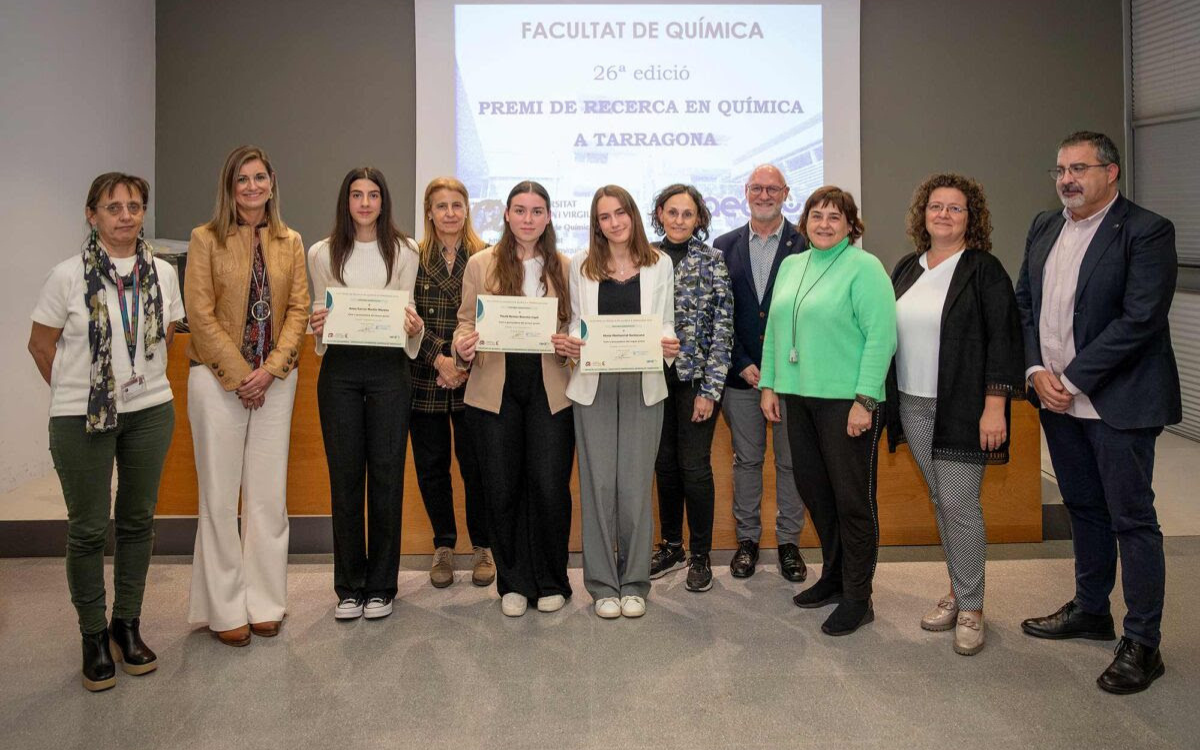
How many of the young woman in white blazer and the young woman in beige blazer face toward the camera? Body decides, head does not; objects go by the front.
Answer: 2

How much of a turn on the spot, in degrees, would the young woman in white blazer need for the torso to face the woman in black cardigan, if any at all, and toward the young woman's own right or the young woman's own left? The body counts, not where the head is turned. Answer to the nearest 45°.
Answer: approximately 90° to the young woman's own left

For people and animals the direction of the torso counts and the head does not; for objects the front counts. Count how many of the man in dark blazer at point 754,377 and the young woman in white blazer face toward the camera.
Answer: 2
